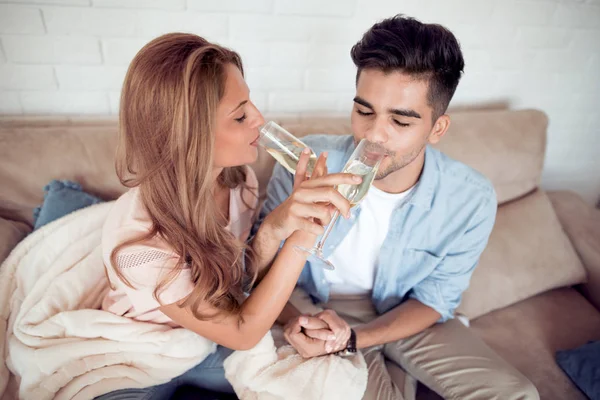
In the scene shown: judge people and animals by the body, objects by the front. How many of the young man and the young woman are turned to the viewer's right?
1

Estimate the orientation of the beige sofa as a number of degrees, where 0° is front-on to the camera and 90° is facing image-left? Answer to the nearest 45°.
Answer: approximately 0°

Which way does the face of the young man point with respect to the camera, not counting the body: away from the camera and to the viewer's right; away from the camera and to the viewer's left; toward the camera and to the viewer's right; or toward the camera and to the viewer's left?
toward the camera and to the viewer's left

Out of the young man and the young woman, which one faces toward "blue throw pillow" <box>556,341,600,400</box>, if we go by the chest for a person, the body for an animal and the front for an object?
the young woman

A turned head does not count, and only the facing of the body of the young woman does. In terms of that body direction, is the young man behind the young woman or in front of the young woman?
in front

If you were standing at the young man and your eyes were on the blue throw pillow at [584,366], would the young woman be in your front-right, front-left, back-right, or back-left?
back-right

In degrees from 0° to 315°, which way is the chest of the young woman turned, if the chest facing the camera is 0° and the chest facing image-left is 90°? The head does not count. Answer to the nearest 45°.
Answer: approximately 270°

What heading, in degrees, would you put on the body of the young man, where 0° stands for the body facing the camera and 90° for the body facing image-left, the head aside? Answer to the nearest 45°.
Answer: approximately 45°

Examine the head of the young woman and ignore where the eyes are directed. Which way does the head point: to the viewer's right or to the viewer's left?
to the viewer's right

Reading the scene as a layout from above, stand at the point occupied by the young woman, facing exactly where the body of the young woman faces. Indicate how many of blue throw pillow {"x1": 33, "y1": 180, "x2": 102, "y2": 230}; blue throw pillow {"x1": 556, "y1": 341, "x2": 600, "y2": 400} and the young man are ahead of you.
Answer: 2

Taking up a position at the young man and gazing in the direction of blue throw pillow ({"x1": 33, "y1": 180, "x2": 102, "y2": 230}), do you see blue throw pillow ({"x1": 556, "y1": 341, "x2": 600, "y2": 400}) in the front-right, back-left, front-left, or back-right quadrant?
back-left
